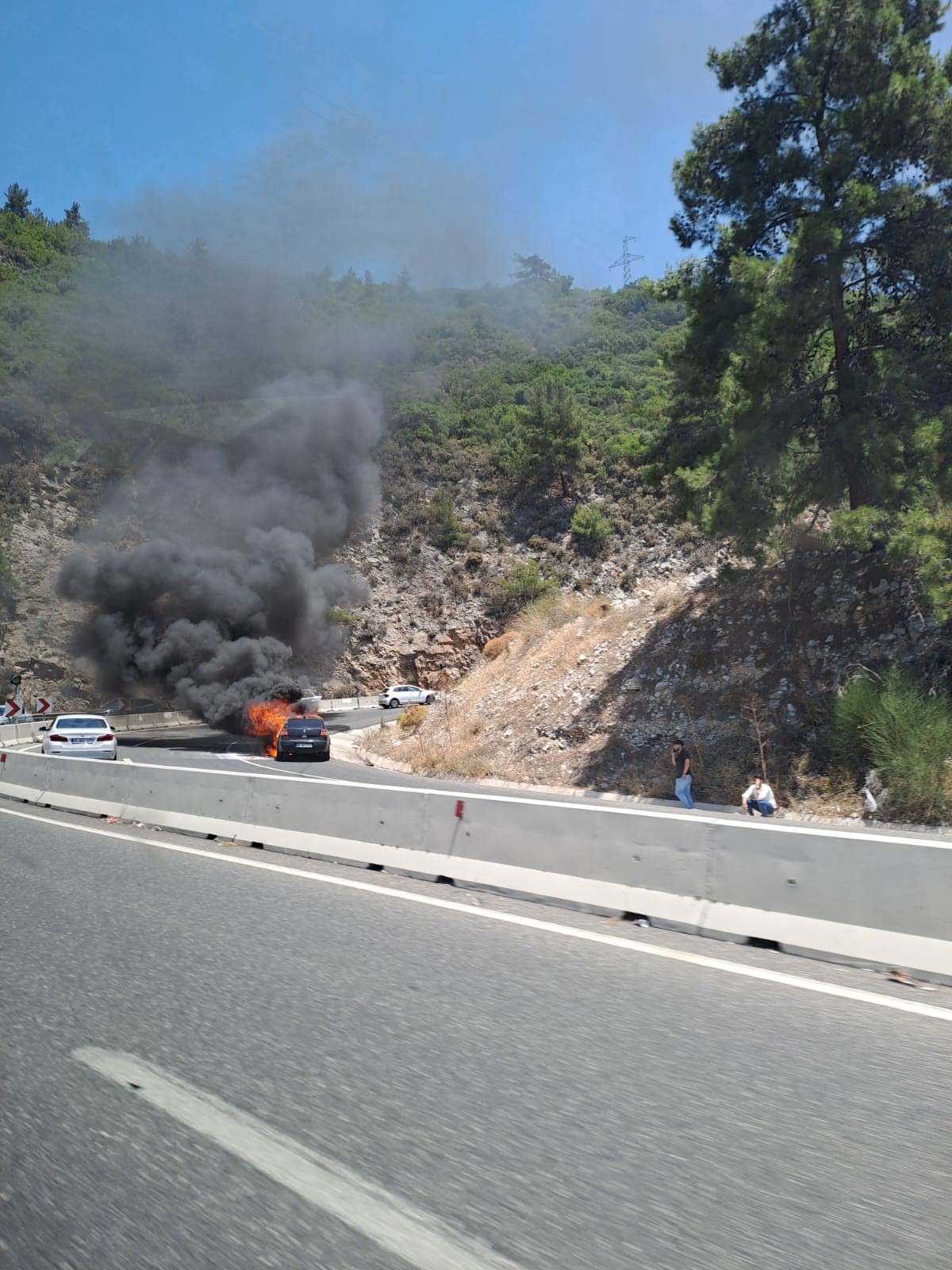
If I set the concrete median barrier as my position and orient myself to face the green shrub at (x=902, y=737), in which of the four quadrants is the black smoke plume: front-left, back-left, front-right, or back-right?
front-left

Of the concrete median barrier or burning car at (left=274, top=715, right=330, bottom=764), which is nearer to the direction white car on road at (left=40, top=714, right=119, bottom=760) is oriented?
the burning car

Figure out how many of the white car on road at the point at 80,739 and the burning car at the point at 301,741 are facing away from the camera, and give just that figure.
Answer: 2

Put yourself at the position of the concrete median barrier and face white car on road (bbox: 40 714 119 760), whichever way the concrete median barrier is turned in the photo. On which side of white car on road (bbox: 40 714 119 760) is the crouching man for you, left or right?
right

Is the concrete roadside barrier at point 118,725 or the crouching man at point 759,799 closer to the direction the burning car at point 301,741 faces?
the concrete roadside barrier

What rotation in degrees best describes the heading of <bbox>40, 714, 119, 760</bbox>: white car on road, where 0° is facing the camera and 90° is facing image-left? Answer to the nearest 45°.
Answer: approximately 180°

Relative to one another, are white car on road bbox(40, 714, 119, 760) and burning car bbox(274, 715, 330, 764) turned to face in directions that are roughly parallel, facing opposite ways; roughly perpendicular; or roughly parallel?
roughly parallel

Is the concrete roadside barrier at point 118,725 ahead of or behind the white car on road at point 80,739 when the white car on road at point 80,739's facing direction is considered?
ahead

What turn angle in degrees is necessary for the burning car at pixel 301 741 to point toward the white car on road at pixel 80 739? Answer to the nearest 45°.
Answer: approximately 135° to its left

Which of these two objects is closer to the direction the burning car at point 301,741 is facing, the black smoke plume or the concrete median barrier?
the black smoke plume

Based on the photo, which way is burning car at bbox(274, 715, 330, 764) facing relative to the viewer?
away from the camera

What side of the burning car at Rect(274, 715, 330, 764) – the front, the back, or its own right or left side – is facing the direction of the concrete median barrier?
back

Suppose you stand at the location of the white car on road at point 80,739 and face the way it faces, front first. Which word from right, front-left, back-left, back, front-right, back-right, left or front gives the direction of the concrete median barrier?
back
